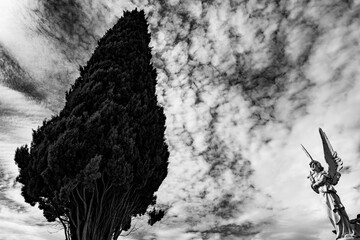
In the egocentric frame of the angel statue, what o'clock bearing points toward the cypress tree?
The cypress tree is roughly at 1 o'clock from the angel statue.

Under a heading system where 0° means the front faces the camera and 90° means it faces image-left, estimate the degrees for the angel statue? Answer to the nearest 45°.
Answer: approximately 45°
